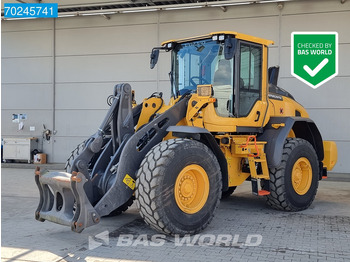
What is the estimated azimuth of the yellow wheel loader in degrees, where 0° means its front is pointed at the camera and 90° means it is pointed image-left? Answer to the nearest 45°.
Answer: approximately 45°
